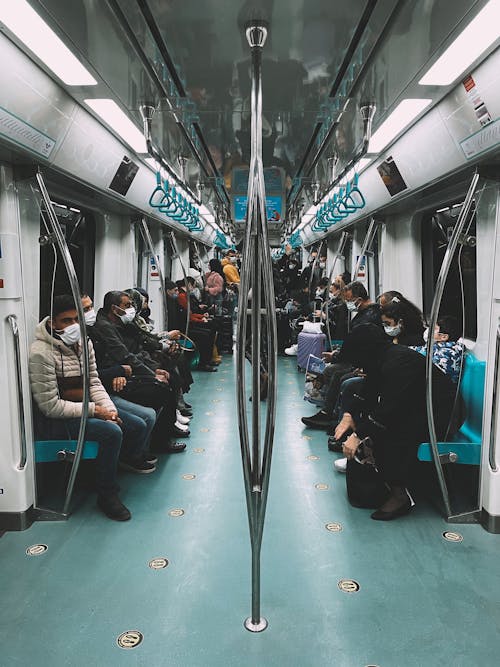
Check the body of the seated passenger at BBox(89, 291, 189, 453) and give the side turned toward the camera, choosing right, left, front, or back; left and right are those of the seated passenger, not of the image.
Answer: right

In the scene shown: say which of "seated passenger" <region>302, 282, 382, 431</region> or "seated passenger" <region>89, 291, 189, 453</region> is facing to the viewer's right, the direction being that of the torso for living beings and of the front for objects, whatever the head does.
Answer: "seated passenger" <region>89, 291, 189, 453</region>

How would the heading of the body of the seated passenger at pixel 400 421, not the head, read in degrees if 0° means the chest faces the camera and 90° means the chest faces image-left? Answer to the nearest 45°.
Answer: approximately 90°

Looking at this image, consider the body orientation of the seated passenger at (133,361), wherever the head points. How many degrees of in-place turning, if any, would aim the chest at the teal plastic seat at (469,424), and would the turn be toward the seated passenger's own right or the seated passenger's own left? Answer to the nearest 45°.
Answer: approximately 45° to the seated passenger's own right

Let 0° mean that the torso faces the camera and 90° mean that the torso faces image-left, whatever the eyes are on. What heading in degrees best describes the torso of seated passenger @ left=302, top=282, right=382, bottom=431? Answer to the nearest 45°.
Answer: approximately 90°

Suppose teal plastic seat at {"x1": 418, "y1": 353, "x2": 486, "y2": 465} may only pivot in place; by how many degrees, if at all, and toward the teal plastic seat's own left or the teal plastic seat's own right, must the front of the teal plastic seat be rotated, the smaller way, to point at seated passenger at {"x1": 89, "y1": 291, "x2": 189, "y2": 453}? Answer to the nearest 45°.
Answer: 0° — it already faces them

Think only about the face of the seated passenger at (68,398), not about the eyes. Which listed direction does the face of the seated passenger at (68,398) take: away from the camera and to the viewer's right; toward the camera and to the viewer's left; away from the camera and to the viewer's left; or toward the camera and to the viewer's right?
toward the camera and to the viewer's right

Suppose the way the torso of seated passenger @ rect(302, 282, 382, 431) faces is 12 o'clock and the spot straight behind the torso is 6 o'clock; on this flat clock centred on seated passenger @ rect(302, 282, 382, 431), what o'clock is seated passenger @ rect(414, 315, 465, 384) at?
seated passenger @ rect(414, 315, 465, 384) is roughly at 8 o'clock from seated passenger @ rect(302, 282, 382, 431).

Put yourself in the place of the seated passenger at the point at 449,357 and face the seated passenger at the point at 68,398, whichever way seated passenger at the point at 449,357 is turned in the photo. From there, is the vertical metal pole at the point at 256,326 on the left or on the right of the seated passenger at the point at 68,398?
left

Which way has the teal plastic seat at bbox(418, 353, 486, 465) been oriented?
to the viewer's left
